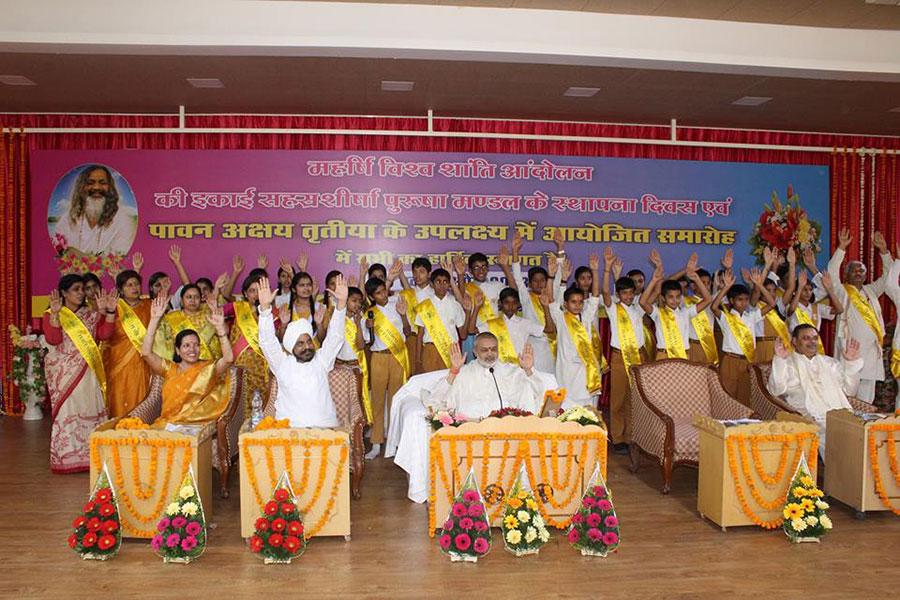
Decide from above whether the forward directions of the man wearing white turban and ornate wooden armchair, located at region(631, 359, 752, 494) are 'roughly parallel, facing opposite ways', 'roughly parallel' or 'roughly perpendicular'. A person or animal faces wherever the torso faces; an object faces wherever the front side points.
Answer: roughly parallel

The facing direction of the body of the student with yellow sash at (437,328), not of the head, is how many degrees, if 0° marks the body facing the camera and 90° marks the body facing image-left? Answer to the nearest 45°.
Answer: approximately 0°

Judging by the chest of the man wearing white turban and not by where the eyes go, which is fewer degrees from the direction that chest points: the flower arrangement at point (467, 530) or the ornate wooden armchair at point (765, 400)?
the flower arrangement

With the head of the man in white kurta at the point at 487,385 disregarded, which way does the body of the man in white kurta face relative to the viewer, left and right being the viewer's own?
facing the viewer

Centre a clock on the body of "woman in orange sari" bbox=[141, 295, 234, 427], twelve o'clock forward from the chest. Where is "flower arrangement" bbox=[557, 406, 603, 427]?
The flower arrangement is roughly at 10 o'clock from the woman in orange sari.

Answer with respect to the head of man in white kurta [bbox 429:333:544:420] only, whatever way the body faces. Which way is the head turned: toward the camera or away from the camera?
toward the camera

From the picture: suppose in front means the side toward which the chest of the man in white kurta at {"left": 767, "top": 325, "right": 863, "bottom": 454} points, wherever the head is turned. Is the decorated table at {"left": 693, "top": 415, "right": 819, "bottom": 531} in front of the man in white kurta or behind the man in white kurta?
in front

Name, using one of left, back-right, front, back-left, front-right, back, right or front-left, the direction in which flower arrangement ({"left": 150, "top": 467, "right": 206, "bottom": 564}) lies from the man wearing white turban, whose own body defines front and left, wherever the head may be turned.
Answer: front-right

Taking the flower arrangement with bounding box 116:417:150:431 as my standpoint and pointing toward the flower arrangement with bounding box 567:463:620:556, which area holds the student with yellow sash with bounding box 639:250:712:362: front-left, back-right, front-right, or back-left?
front-left

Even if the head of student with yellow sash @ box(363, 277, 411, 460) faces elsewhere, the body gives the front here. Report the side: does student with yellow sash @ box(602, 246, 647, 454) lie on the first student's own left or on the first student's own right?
on the first student's own left

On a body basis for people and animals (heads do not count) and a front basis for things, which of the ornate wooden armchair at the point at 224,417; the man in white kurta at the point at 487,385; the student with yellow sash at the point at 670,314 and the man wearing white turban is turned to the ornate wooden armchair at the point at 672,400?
the student with yellow sash

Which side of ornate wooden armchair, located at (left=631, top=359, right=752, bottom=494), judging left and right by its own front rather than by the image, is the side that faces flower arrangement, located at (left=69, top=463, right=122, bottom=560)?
right

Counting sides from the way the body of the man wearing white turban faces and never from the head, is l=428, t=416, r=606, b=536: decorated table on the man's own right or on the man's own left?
on the man's own left

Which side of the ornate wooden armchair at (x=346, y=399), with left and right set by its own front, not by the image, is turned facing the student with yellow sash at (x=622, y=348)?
left

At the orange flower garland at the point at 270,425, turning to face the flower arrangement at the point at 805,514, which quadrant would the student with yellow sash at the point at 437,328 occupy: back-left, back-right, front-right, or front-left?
front-left

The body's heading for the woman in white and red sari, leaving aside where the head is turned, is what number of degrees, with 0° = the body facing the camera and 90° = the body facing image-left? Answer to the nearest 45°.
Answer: approximately 315°

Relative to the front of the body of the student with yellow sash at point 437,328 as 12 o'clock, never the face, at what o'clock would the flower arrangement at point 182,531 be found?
The flower arrangement is roughly at 1 o'clock from the student with yellow sash.

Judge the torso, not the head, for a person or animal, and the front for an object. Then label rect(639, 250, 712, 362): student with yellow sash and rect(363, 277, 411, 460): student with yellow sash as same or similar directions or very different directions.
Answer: same or similar directions

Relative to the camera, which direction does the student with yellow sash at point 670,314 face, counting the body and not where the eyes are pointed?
toward the camera
